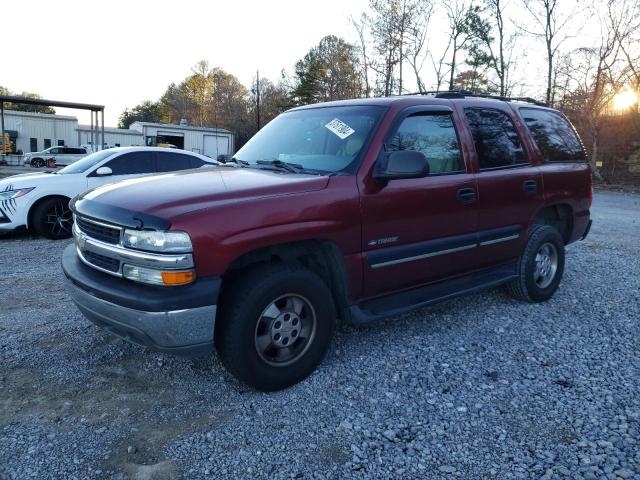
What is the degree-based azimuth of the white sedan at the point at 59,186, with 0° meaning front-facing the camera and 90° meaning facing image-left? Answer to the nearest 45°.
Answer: approximately 45°

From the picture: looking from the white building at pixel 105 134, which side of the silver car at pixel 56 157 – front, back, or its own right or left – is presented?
right

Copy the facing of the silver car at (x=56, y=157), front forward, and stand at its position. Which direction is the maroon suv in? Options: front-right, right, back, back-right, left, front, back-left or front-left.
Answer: left

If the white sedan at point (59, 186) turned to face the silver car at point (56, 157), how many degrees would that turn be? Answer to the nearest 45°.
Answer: approximately 135° to its right

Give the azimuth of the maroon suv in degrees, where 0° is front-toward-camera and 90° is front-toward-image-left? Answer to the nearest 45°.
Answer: approximately 45°

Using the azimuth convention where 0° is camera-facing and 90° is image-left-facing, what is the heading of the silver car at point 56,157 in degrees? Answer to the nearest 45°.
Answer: approximately 90°

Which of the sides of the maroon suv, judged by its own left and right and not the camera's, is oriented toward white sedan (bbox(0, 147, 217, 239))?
right

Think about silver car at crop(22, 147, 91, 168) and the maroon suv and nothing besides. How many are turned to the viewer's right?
0

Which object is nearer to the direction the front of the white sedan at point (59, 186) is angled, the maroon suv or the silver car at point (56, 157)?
the maroon suv

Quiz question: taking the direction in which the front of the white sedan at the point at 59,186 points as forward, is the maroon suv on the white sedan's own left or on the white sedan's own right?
on the white sedan's own left

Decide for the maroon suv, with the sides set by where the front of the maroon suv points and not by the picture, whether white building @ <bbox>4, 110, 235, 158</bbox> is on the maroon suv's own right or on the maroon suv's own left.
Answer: on the maroon suv's own right
